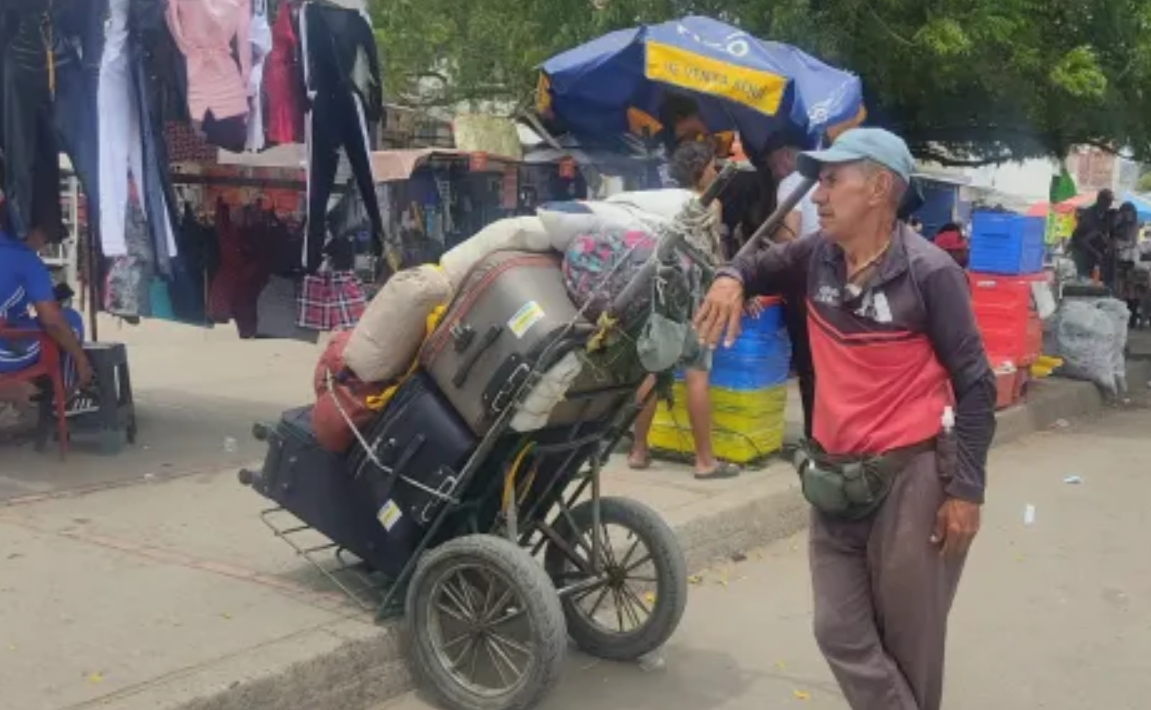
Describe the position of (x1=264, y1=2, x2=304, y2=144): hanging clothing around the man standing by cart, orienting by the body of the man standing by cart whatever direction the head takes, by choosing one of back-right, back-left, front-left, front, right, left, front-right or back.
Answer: right

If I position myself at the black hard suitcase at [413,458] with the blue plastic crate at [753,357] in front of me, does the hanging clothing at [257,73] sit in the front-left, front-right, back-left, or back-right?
front-left

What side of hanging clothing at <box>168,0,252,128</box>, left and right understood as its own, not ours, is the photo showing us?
front

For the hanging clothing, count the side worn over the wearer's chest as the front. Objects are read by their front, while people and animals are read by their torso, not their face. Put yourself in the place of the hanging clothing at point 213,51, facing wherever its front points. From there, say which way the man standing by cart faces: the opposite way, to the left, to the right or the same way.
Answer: to the right

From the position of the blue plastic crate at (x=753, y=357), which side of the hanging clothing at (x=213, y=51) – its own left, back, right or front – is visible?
left

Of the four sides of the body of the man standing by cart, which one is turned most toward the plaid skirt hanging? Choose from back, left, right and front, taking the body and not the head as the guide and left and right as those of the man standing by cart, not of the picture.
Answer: right

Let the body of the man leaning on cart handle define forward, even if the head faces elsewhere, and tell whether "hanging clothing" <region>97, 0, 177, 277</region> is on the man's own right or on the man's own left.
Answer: on the man's own right

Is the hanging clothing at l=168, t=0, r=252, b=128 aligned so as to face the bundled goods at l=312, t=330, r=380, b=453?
yes
